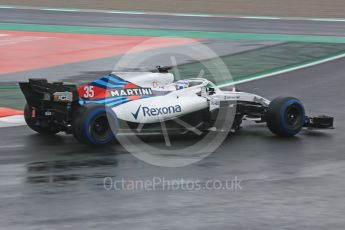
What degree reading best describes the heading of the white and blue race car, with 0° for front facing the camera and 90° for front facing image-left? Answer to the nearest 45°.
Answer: approximately 225°
